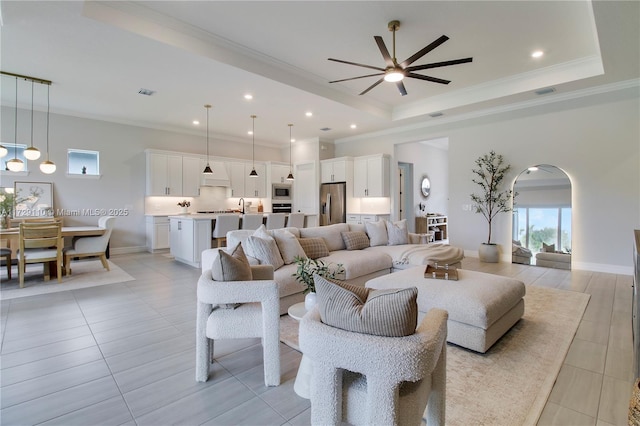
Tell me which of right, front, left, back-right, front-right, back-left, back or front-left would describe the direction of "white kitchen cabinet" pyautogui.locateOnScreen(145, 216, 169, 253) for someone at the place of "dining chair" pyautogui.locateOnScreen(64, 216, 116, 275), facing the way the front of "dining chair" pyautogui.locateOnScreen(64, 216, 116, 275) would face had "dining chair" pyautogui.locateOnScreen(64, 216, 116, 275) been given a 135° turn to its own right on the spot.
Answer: front

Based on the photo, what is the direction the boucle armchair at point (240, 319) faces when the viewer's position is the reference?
facing to the right of the viewer

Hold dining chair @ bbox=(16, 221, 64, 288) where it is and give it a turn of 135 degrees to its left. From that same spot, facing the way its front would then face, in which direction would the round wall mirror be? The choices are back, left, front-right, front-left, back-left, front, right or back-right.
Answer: back-left

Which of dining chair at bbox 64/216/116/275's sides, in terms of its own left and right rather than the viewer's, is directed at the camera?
left

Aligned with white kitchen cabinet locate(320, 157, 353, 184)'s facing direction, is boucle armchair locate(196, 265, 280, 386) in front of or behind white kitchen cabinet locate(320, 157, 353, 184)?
in front

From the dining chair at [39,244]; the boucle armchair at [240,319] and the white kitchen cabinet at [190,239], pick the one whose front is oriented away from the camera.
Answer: the dining chair

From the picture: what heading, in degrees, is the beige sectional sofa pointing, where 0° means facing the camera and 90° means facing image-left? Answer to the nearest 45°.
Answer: approximately 315°

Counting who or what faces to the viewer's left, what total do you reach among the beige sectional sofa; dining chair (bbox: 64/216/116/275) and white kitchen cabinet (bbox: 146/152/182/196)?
1

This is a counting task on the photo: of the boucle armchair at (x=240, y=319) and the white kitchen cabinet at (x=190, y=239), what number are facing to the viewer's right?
1

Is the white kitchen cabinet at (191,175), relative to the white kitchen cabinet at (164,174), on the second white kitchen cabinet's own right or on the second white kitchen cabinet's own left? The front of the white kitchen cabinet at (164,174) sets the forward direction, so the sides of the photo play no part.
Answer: on the second white kitchen cabinet's own left

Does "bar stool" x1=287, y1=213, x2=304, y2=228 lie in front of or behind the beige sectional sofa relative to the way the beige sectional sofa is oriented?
behind

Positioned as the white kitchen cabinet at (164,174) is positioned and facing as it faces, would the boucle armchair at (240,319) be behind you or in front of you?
in front

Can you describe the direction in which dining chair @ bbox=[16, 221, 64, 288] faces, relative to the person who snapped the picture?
facing away from the viewer

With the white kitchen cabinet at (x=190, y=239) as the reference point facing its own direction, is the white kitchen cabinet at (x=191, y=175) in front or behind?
behind
